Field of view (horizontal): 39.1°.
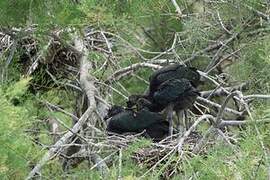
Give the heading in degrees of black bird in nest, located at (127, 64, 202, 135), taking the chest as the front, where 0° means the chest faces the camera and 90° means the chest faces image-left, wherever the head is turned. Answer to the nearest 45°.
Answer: approximately 90°
